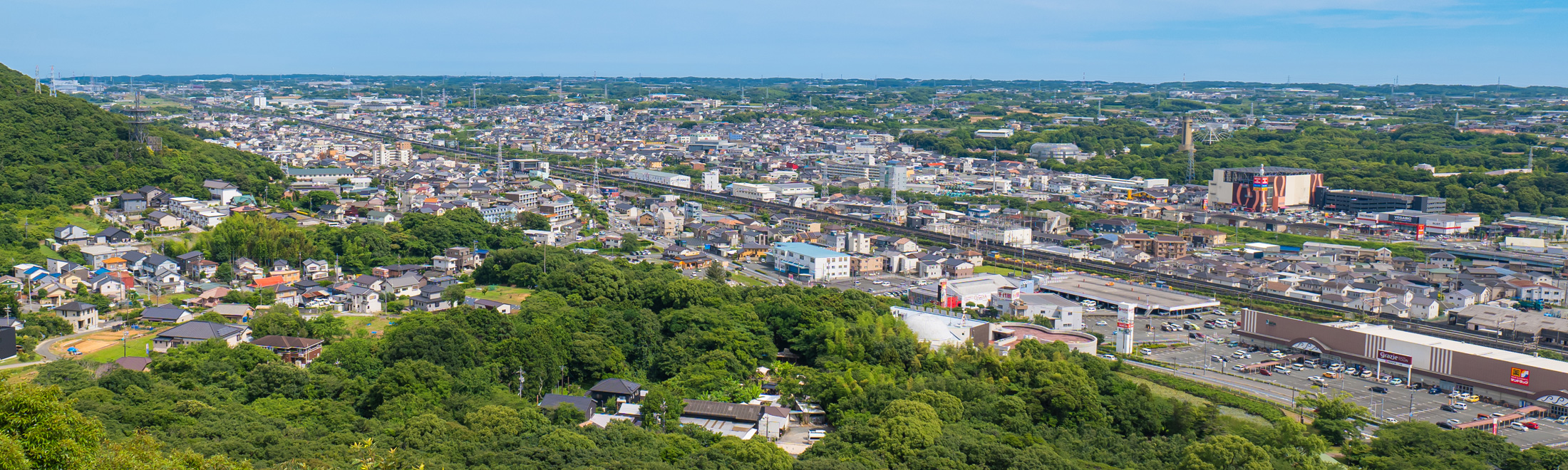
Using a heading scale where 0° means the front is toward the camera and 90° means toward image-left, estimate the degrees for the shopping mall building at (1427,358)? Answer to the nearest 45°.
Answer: approximately 45°

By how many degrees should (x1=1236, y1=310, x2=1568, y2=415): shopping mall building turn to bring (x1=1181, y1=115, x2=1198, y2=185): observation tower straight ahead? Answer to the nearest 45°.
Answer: approximately 135° to its right

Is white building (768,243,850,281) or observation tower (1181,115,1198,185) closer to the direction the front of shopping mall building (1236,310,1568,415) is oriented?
the white building

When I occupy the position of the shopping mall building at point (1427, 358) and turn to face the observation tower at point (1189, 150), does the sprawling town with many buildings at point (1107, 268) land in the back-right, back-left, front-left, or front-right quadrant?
front-left

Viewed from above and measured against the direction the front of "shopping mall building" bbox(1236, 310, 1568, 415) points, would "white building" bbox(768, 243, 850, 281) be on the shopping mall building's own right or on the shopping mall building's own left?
on the shopping mall building's own right

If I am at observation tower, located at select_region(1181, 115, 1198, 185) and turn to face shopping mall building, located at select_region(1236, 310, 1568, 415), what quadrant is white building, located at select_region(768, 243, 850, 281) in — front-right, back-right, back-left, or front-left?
front-right
